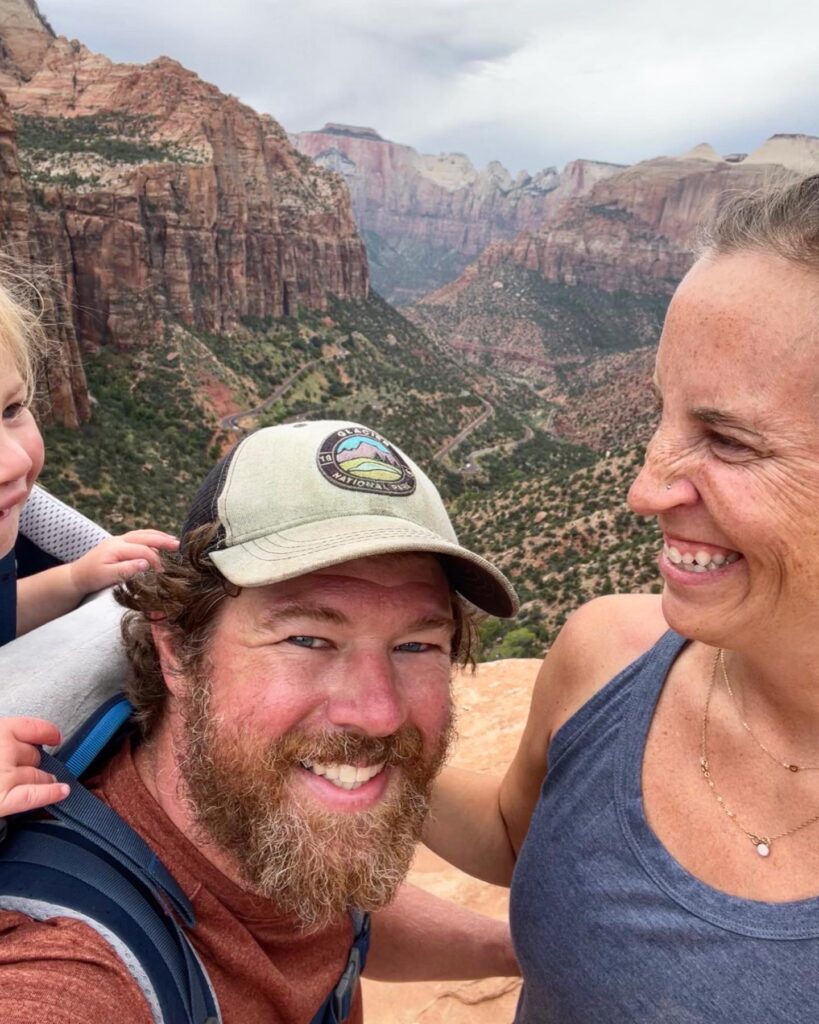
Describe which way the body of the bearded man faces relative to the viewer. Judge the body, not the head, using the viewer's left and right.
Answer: facing the viewer and to the right of the viewer

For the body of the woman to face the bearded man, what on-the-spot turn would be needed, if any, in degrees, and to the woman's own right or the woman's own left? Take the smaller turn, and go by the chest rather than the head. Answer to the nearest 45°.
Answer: approximately 45° to the woman's own right

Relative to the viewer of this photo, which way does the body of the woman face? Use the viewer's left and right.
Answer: facing the viewer and to the left of the viewer

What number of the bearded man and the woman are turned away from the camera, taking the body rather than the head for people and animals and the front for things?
0
